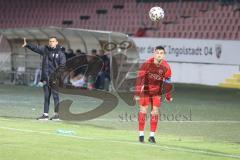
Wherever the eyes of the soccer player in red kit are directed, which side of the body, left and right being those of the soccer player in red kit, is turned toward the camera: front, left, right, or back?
front

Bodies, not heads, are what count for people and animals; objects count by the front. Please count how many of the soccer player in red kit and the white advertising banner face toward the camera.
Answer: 2

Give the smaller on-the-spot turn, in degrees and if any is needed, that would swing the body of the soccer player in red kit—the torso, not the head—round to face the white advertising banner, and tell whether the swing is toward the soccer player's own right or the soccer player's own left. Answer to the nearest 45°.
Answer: approximately 180°

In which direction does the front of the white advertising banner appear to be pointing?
toward the camera

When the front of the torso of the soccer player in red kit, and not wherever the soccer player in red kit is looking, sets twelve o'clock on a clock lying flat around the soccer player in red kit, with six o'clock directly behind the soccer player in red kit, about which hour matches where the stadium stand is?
The stadium stand is roughly at 6 o'clock from the soccer player in red kit.

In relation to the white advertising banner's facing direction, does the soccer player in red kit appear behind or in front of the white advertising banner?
in front
